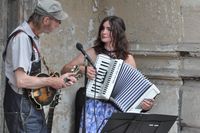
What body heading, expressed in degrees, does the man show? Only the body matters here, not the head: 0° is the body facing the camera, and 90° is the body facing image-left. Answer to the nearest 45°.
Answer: approximately 270°

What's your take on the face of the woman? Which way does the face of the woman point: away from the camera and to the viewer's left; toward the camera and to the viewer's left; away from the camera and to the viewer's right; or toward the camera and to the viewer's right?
toward the camera and to the viewer's left

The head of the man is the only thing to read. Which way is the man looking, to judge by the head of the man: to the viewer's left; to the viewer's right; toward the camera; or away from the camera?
to the viewer's right

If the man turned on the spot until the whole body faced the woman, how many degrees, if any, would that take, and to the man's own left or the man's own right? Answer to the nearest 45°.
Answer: approximately 45° to the man's own left
